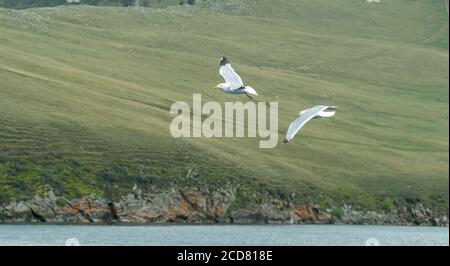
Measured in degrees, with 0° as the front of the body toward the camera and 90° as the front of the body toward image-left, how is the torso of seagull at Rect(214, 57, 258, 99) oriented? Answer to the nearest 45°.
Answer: approximately 90°
